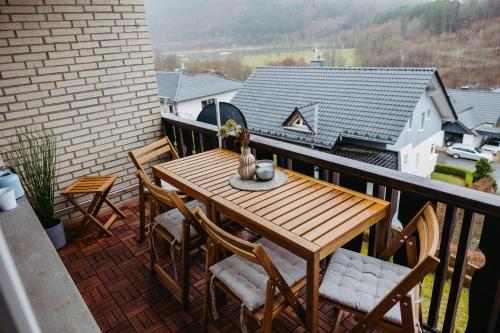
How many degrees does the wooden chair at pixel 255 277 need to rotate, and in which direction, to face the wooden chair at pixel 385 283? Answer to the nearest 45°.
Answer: approximately 45° to its right

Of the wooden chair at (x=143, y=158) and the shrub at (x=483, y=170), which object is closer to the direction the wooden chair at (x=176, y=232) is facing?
the shrub

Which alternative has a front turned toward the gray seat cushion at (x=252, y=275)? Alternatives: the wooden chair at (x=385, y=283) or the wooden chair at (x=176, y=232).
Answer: the wooden chair at (x=385, y=283)

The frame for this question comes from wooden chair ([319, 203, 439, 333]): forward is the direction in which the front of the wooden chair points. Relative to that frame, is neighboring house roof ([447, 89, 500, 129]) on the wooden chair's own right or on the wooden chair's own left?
on the wooden chair's own right

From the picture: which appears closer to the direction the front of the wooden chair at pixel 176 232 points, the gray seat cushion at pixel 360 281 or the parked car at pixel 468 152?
the parked car

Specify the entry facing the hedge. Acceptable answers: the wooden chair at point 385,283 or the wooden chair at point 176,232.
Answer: the wooden chair at point 176,232

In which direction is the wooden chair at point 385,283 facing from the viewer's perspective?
to the viewer's left

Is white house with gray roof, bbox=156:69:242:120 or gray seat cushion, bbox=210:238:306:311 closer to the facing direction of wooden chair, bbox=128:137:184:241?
the gray seat cushion

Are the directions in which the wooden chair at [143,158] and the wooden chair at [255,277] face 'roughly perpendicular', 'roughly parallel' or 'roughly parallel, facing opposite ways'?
roughly perpendicular

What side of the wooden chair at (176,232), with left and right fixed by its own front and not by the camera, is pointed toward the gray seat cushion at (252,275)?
right

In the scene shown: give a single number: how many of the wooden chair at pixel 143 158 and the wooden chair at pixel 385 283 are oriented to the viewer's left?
1

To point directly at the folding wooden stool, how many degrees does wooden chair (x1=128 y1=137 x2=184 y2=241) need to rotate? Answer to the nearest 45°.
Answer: approximately 135° to its right

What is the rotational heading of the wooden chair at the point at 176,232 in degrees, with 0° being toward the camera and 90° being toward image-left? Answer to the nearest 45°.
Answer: approximately 225°

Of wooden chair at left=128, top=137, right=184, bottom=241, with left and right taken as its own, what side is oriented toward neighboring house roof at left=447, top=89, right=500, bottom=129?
left
